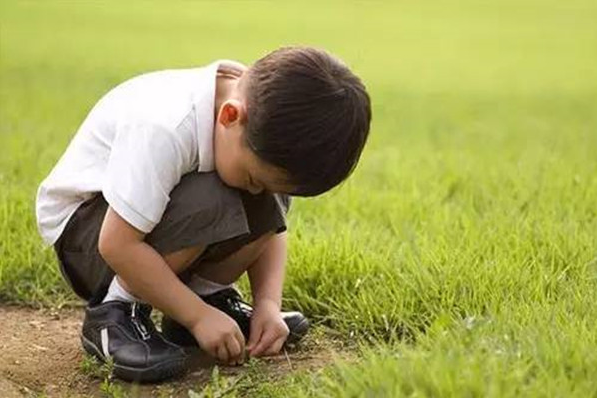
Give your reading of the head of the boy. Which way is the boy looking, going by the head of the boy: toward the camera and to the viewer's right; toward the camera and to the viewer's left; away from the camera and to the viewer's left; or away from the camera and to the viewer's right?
toward the camera and to the viewer's right

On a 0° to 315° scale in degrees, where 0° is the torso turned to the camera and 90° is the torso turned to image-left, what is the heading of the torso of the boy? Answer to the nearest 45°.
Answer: approximately 315°
